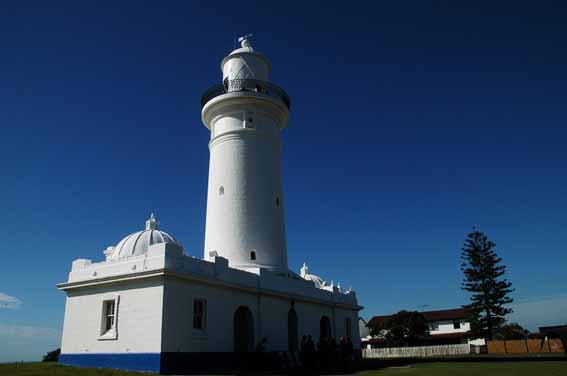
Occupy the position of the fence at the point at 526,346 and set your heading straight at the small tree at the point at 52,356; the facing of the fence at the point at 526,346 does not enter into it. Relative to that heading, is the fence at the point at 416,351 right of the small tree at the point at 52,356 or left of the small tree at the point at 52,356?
left

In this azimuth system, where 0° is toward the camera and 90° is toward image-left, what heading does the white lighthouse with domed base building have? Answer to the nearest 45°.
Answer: approximately 315°

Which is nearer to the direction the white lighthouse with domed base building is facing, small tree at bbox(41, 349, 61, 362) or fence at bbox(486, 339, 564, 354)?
the fence

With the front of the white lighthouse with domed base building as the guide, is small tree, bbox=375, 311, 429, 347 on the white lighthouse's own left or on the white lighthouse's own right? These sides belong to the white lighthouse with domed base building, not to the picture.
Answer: on the white lighthouse's own left

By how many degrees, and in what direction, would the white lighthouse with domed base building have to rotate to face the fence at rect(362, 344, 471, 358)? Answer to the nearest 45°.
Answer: approximately 90° to its left

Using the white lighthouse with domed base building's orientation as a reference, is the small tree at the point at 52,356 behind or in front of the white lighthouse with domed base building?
behind

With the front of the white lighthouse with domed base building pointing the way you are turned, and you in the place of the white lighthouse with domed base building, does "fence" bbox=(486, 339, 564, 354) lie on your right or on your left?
on your left
